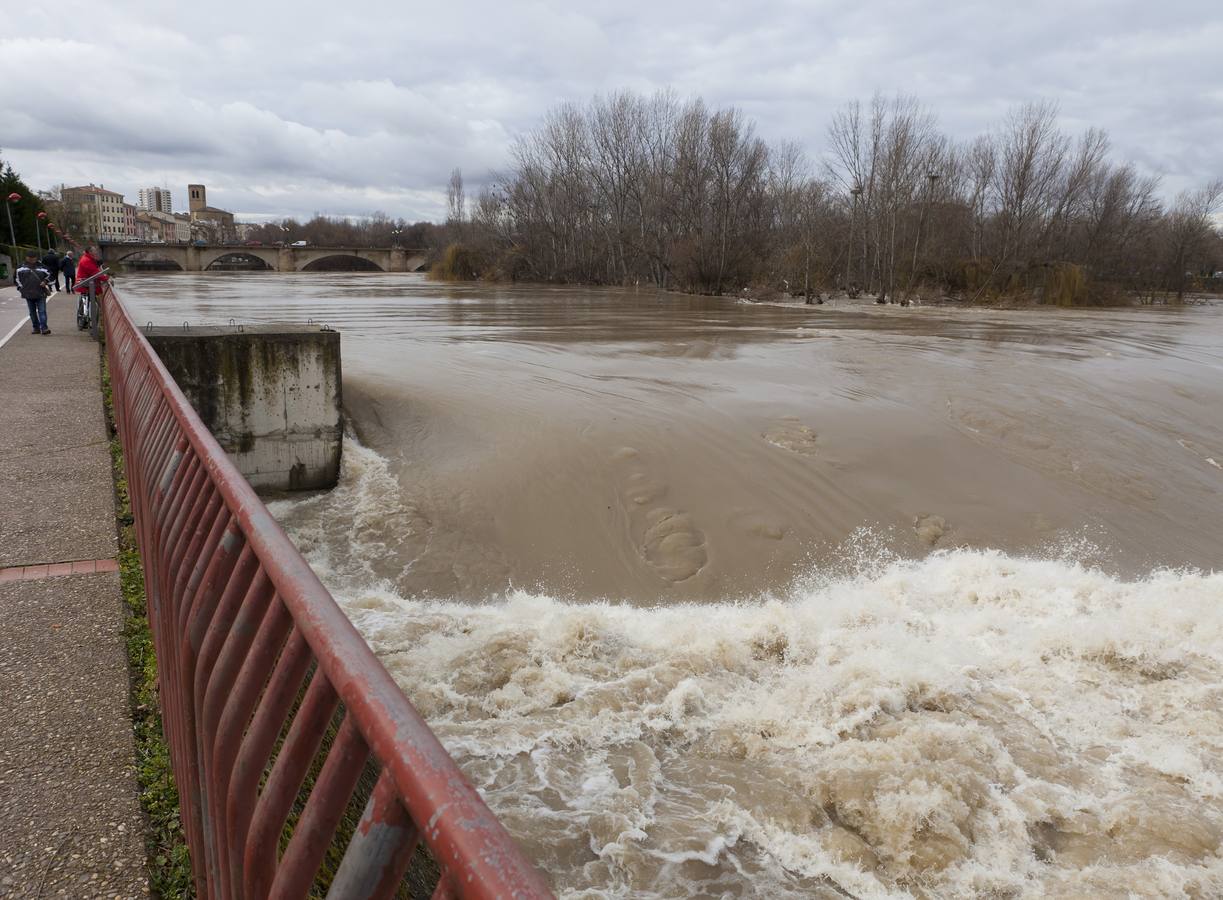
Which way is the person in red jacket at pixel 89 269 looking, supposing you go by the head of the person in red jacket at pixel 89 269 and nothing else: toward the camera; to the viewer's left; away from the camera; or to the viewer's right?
to the viewer's right

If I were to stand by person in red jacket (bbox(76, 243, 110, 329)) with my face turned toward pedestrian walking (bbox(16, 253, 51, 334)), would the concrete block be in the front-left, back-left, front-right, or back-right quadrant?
back-left

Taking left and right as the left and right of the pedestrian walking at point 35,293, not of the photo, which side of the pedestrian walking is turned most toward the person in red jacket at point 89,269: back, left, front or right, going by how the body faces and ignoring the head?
left

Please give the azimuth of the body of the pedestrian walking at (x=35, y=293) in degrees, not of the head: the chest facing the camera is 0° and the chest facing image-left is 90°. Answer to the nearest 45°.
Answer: approximately 0°

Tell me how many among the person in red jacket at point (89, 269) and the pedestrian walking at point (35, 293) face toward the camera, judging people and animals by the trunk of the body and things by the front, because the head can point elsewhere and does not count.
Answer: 1

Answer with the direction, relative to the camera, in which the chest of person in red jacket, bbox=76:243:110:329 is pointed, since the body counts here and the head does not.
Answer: to the viewer's right

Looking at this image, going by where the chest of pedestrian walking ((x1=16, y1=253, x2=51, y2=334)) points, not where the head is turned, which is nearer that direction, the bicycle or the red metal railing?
the red metal railing

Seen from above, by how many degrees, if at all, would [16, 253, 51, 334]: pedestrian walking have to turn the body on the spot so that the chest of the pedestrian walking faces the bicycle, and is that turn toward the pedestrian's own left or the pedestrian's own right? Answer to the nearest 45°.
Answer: approximately 45° to the pedestrian's own left

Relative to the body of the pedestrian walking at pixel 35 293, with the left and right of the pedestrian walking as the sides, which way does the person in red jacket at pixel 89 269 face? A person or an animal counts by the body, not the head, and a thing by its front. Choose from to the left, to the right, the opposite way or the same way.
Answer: to the left
